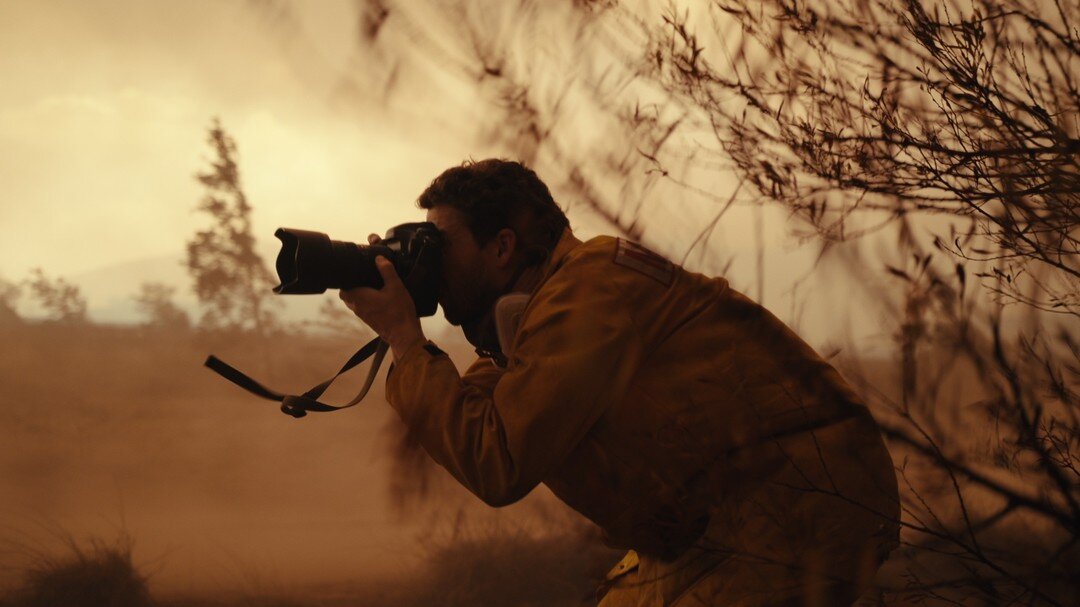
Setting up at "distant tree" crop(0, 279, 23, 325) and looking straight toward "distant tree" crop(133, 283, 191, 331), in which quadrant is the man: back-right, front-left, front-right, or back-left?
front-right

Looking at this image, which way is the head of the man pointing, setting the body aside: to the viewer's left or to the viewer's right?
to the viewer's left

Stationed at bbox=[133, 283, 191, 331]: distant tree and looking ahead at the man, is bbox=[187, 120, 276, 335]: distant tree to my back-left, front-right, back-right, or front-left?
front-left

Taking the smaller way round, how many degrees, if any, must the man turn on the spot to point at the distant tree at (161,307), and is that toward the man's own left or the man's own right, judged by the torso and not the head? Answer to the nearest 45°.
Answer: approximately 45° to the man's own right

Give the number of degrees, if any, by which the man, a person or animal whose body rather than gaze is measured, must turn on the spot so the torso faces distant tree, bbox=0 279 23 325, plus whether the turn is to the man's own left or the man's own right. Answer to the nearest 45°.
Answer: approximately 45° to the man's own right

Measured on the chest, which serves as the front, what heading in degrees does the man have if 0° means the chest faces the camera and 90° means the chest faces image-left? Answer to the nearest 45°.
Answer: approximately 90°

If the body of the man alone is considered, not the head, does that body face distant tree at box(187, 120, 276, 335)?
no

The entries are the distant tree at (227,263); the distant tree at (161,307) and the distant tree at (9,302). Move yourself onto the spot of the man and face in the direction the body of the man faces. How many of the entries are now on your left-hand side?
0
